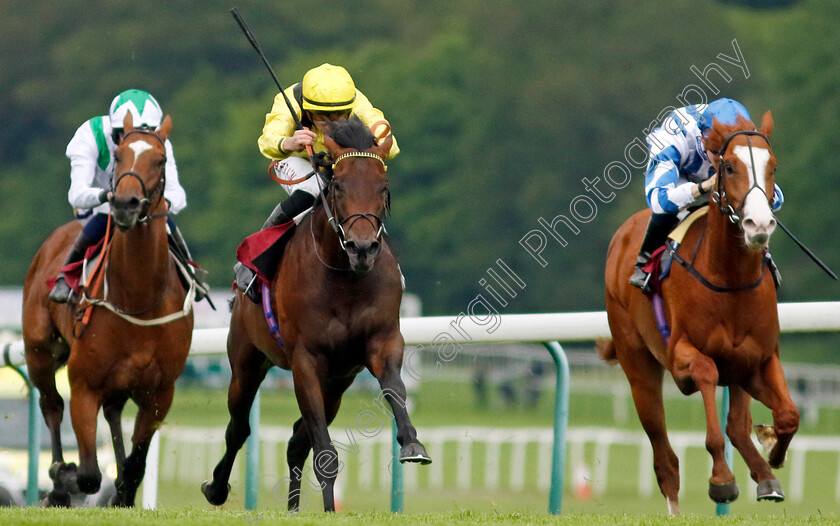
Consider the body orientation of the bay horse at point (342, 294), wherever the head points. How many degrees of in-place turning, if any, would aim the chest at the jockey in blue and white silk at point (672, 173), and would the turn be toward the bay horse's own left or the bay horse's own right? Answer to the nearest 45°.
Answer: approximately 45° to the bay horse's own left

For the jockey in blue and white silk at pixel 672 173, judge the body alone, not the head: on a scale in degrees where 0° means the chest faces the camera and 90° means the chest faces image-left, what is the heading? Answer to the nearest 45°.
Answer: approximately 315°

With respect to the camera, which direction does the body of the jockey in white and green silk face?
toward the camera

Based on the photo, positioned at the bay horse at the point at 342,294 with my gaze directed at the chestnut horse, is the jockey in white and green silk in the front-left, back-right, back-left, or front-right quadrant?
back-left

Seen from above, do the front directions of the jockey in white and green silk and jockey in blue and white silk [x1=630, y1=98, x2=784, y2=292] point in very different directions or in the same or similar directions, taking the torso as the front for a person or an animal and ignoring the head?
same or similar directions

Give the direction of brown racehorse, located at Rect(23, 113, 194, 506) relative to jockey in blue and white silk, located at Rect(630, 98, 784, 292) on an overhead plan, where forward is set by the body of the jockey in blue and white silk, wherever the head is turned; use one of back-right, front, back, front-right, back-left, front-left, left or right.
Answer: back-right

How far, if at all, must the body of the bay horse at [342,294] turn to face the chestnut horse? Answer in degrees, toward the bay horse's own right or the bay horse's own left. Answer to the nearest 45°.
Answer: approximately 45° to the bay horse's own left

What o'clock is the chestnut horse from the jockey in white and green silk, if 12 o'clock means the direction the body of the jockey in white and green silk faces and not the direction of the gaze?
The chestnut horse is roughly at 10 o'clock from the jockey in white and green silk.

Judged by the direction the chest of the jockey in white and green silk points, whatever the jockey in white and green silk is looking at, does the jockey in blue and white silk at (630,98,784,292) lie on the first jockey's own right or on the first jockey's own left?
on the first jockey's own left

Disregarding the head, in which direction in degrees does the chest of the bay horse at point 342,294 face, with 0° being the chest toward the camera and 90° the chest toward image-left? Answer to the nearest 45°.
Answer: approximately 315°

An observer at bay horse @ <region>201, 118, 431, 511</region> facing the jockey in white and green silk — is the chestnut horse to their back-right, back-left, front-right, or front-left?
back-right
